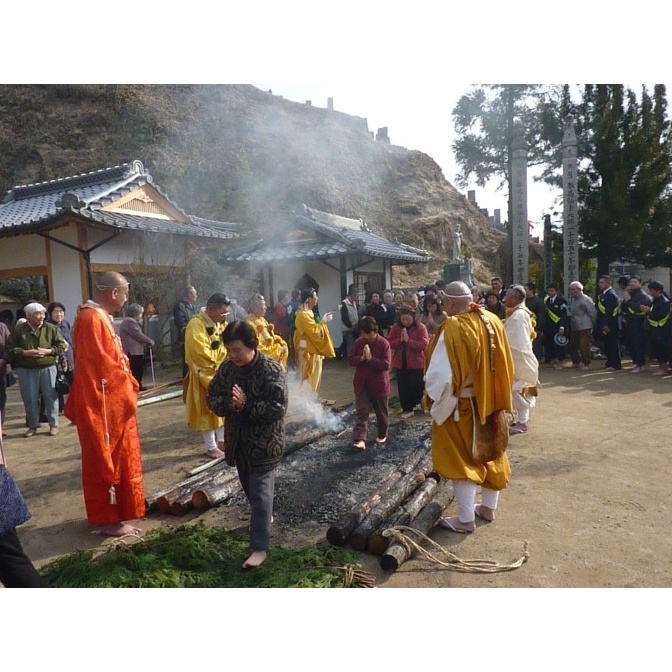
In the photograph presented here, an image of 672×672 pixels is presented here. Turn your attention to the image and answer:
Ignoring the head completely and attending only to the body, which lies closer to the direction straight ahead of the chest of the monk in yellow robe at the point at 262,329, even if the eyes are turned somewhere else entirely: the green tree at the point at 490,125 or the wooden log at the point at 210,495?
the wooden log

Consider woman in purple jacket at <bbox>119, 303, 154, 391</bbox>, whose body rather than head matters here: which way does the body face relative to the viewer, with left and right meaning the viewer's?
facing to the right of the viewer

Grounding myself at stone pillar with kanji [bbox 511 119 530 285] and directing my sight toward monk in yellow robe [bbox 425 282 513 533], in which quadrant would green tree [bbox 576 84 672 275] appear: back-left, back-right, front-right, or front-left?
back-left

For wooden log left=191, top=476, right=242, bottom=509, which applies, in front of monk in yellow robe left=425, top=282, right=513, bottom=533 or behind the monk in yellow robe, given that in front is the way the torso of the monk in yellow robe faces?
in front

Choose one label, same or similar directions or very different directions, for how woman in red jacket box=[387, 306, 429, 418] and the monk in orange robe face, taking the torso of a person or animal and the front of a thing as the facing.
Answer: very different directions

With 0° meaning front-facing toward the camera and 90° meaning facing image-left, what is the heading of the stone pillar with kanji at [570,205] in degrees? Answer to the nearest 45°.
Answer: approximately 0°
